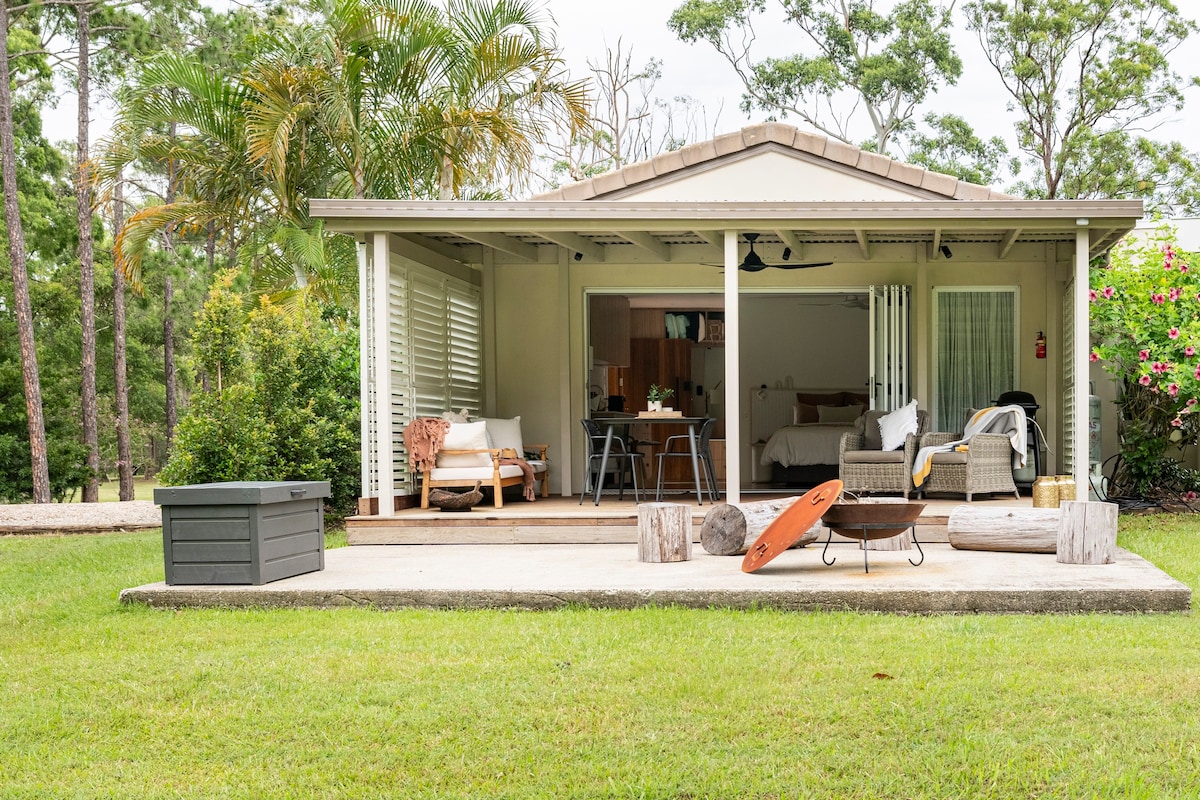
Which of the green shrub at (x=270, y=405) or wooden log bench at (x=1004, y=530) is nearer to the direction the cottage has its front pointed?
the wooden log bench

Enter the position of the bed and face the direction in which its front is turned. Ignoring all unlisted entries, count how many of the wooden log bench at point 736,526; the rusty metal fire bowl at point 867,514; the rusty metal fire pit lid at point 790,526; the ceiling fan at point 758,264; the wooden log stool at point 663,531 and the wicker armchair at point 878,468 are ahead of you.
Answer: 6

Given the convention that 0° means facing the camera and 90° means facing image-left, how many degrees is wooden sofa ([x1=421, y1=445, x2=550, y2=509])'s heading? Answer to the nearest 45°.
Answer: approximately 315°

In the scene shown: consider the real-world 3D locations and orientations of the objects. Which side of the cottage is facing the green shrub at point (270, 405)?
right

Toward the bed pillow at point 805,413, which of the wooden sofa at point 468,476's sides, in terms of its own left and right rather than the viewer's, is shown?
left

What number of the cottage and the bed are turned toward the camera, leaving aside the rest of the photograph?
2

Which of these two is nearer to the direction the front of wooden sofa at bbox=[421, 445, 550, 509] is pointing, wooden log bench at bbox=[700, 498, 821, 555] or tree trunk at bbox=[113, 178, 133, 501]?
the wooden log bench

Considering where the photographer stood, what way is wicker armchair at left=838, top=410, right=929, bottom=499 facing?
facing the viewer and to the left of the viewer

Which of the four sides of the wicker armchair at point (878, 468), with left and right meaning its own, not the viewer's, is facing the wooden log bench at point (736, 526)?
front

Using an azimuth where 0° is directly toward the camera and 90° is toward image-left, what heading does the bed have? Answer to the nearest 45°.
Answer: approximately 0°
